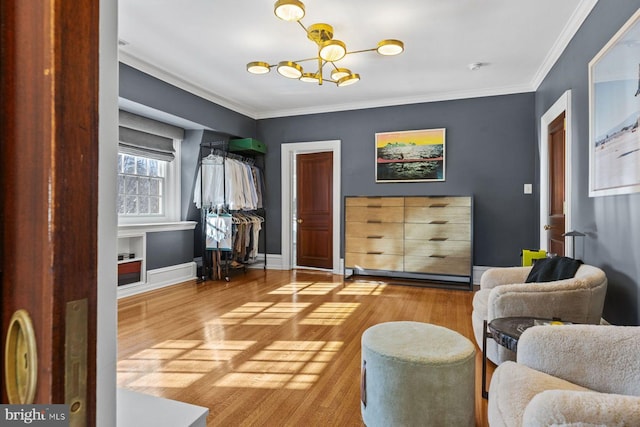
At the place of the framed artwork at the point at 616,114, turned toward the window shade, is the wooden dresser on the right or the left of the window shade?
right

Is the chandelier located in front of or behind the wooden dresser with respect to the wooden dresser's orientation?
in front

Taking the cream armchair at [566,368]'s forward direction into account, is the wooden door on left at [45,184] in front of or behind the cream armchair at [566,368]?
in front

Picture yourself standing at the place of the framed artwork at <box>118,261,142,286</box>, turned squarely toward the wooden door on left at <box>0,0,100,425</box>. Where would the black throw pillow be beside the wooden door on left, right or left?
left

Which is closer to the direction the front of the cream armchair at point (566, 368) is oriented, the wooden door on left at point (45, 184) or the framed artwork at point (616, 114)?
the wooden door on left

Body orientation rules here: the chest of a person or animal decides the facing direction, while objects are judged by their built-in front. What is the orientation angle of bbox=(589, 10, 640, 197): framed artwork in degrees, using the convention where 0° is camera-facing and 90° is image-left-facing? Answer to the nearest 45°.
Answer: approximately 90°

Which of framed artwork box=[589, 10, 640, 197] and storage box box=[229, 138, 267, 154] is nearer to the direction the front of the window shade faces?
the framed artwork

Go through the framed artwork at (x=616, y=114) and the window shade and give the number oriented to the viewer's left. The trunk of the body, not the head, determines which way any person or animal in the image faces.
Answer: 1

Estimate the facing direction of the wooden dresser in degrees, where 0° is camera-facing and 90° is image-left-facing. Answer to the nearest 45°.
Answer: approximately 0°

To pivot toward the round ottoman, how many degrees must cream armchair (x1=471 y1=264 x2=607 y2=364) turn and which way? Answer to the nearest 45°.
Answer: approximately 45° to its left

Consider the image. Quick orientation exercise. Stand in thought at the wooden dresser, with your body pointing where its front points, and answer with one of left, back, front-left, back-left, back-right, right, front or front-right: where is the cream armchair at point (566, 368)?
front

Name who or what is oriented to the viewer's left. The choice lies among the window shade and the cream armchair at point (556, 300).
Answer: the cream armchair
